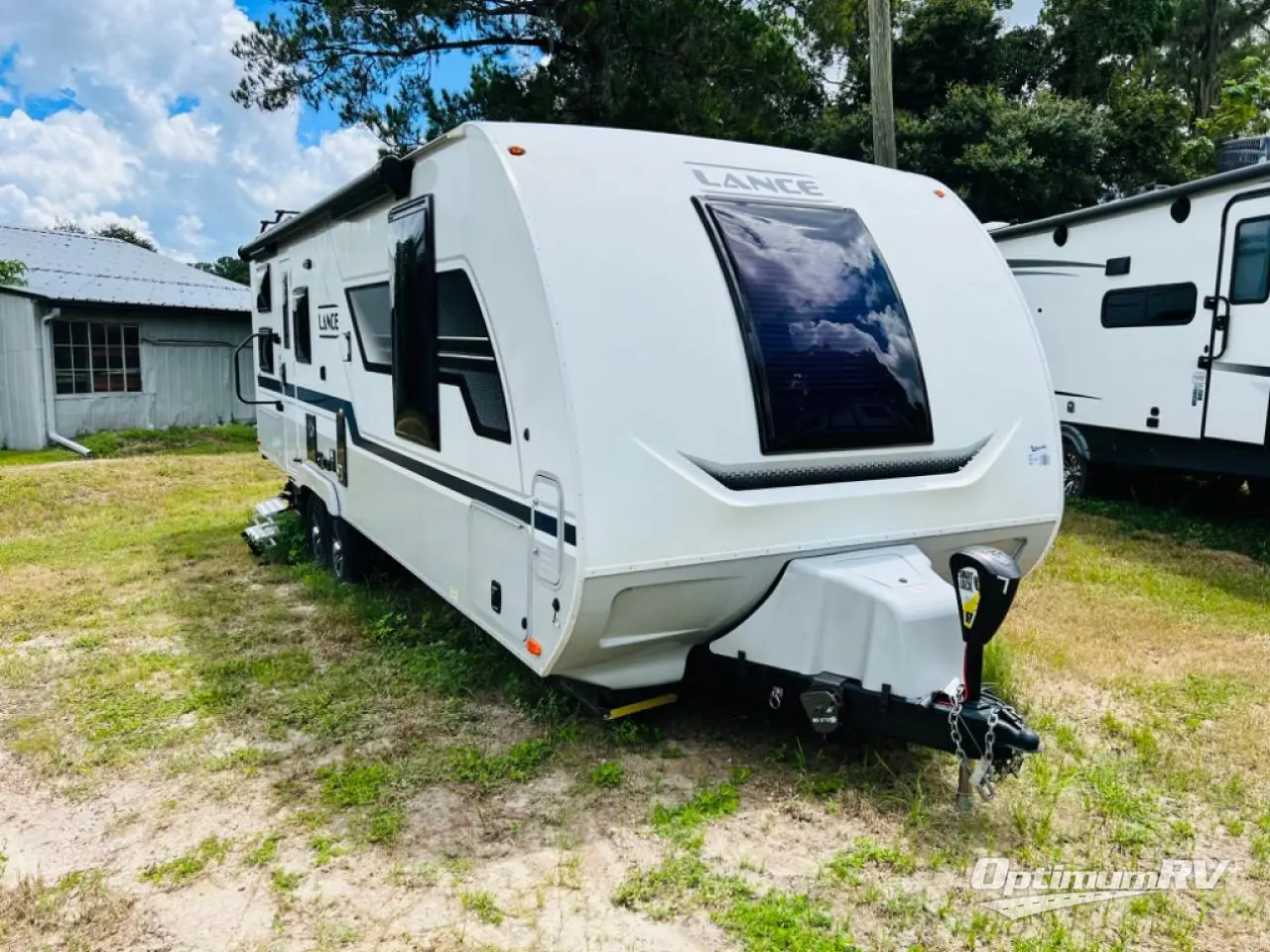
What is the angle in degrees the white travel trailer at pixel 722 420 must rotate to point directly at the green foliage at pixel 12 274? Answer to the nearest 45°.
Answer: approximately 180°

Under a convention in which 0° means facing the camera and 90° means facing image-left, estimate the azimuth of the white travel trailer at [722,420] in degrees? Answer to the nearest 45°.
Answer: approximately 315°

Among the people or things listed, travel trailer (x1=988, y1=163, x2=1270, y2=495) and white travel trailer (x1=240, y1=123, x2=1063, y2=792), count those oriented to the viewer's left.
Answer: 0

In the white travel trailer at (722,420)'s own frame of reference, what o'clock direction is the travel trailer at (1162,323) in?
The travel trailer is roughly at 9 o'clock from the white travel trailer.

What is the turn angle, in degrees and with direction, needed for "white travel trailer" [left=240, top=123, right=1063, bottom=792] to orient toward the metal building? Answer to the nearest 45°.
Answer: approximately 180°

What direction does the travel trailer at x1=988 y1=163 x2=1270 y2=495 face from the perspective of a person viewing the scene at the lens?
facing the viewer and to the right of the viewer

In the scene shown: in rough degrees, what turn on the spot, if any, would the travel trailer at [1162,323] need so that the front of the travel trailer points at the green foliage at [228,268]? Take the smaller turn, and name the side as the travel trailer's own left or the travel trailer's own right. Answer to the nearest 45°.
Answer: approximately 180°

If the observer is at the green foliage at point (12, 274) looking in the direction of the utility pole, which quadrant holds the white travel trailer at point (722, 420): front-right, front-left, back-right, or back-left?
front-right

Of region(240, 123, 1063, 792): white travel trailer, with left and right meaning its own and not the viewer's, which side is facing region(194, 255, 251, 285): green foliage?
back

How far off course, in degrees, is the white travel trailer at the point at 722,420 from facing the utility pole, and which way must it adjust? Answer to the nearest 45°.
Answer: approximately 135° to its left
